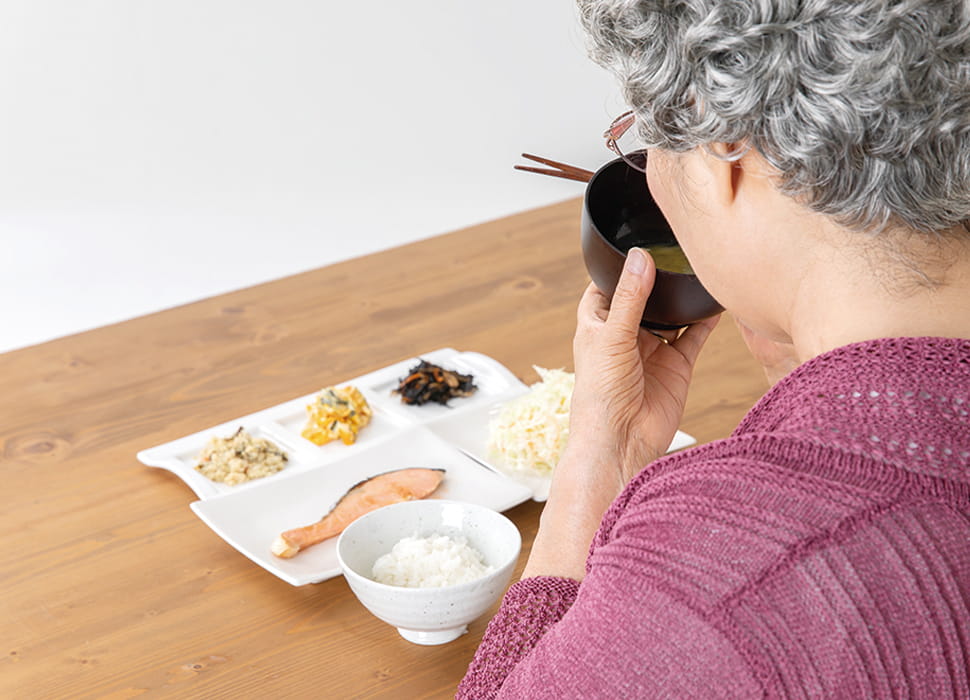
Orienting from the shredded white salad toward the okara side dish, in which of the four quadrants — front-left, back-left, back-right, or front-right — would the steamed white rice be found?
front-left

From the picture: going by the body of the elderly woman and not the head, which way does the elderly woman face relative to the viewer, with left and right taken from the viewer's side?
facing away from the viewer and to the left of the viewer

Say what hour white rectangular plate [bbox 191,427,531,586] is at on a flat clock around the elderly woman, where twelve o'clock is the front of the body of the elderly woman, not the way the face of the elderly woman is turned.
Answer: The white rectangular plate is roughly at 12 o'clock from the elderly woman.

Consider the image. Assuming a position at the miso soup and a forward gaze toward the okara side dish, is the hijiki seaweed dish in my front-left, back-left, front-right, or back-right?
front-right

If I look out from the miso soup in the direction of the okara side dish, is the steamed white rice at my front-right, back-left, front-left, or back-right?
front-left

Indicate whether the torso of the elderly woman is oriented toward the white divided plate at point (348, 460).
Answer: yes

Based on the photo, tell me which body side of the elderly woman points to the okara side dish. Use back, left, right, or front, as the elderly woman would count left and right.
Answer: front

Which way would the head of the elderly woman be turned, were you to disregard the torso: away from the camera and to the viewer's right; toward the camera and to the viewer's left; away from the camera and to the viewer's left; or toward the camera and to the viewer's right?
away from the camera and to the viewer's left

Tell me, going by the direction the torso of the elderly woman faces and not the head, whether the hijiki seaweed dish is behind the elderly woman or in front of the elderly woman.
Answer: in front

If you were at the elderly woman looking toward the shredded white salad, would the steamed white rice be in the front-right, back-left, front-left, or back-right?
front-left

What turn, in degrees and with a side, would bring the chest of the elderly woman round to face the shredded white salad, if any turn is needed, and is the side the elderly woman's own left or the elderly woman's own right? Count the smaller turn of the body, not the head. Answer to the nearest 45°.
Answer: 0° — they already face it

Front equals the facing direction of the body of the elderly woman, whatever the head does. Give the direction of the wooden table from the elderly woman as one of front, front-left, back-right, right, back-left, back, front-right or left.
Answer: front
